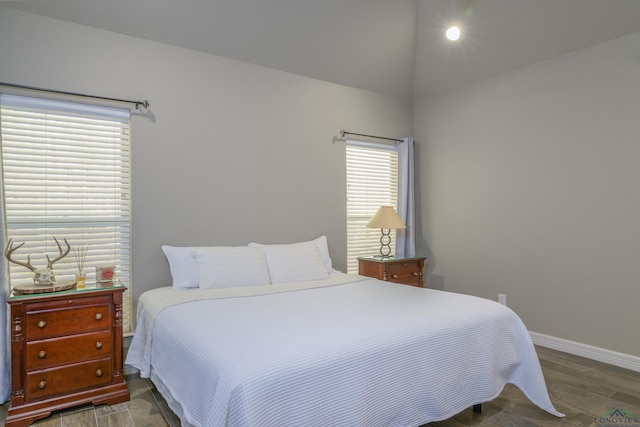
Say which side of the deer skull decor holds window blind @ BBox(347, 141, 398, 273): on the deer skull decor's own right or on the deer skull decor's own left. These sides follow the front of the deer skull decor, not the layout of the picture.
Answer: on the deer skull decor's own left

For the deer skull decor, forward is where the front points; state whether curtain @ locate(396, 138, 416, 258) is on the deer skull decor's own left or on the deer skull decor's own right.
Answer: on the deer skull decor's own left

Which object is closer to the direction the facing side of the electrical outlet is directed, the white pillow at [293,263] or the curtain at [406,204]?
the white pillow

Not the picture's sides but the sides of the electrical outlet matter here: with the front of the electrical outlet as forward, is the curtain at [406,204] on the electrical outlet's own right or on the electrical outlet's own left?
on the electrical outlet's own right
